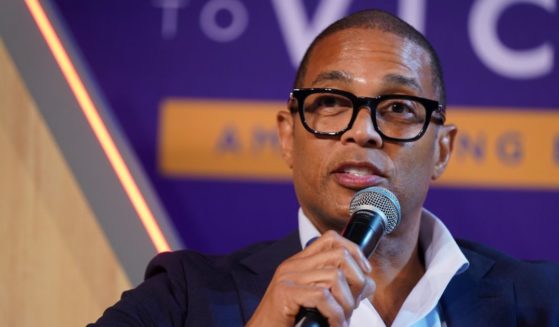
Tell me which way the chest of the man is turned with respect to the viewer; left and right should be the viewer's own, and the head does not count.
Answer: facing the viewer
